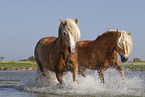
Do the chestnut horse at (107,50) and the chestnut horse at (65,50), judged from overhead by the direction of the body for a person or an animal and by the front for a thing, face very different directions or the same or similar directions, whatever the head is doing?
same or similar directions

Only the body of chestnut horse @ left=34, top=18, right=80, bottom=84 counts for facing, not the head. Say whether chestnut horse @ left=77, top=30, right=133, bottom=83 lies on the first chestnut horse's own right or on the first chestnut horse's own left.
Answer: on the first chestnut horse's own left

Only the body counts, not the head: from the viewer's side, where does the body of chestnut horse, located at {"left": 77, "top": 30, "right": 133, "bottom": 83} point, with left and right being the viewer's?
facing the viewer and to the right of the viewer

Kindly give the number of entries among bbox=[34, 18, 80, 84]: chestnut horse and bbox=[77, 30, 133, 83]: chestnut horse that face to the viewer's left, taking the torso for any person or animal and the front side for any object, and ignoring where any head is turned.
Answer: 0
